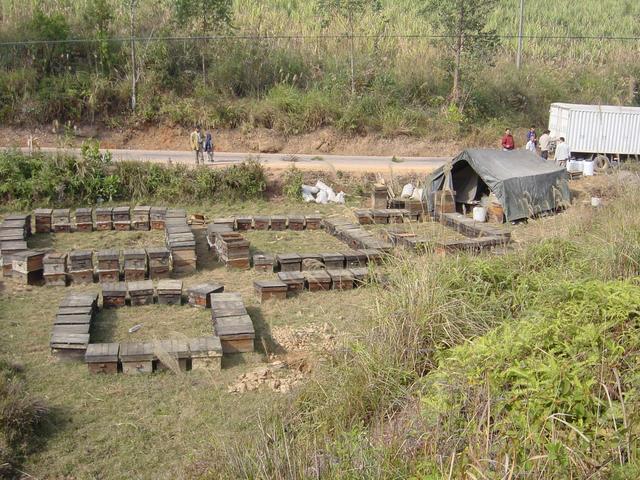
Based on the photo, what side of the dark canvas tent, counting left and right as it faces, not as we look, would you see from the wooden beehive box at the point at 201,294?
front

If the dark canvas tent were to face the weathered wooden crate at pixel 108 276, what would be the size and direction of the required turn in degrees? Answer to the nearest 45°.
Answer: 0° — it already faces it

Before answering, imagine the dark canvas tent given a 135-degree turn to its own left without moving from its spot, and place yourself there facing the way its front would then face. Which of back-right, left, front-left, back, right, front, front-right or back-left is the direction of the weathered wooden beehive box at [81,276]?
back-right

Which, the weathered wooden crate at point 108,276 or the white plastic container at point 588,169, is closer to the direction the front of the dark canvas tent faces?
the weathered wooden crate

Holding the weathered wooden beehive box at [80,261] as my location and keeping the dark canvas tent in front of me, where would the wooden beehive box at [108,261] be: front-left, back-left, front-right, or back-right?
front-right

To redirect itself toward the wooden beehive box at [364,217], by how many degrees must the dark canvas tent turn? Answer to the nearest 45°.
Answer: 0° — it already faces it

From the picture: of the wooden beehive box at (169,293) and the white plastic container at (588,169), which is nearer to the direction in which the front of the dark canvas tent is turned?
the wooden beehive box

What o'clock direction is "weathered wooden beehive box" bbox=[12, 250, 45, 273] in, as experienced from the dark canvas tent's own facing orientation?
The weathered wooden beehive box is roughly at 12 o'clock from the dark canvas tent.

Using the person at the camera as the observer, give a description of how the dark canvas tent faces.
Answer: facing the viewer and to the left of the viewer

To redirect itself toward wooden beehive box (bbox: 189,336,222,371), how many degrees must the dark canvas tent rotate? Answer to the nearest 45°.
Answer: approximately 45° to its left

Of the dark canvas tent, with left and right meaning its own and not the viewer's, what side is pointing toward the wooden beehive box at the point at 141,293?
front

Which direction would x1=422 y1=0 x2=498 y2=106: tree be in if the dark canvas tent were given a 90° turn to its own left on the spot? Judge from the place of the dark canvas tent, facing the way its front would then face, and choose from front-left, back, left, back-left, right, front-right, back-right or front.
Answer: back-left

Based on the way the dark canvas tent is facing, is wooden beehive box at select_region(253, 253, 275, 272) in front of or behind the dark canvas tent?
in front

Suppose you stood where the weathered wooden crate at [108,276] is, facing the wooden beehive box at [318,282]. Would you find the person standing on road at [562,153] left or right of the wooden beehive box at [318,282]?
left

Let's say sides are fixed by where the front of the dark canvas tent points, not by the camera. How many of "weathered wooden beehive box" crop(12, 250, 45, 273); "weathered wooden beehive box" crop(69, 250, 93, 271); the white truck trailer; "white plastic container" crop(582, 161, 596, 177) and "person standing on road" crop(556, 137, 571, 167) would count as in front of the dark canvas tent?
2

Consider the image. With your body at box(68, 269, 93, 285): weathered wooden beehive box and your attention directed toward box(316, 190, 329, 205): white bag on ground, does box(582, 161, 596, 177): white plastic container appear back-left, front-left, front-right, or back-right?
front-right

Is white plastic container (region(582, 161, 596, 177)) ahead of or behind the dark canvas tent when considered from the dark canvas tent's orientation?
behind

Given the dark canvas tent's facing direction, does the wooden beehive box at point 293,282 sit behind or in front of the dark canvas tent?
in front

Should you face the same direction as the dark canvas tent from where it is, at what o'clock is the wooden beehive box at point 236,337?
The wooden beehive box is roughly at 11 o'clock from the dark canvas tent.

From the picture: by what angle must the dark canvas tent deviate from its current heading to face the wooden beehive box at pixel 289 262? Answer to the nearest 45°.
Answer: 0° — it already faces it
